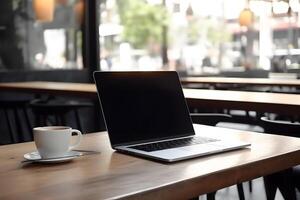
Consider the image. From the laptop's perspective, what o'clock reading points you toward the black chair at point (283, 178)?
The black chair is roughly at 9 o'clock from the laptop.

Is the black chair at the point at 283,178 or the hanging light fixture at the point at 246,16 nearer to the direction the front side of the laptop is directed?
the black chair

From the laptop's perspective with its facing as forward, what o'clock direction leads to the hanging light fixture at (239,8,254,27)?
The hanging light fixture is roughly at 8 o'clock from the laptop.

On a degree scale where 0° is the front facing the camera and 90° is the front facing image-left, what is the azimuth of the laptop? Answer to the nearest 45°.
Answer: approximately 315°

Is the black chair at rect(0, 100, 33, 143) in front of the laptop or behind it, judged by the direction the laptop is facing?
behind

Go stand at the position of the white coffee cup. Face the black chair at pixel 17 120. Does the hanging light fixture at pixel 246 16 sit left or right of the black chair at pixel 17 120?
right
